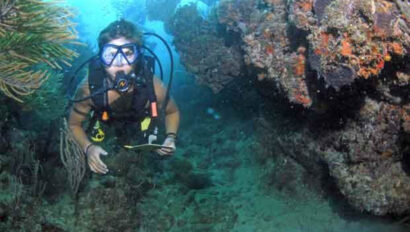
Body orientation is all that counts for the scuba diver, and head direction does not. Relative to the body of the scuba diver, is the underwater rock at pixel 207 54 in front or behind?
behind

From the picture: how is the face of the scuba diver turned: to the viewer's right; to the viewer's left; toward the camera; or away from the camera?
toward the camera

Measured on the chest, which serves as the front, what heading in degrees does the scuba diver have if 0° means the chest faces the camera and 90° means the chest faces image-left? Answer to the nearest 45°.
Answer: approximately 0°
